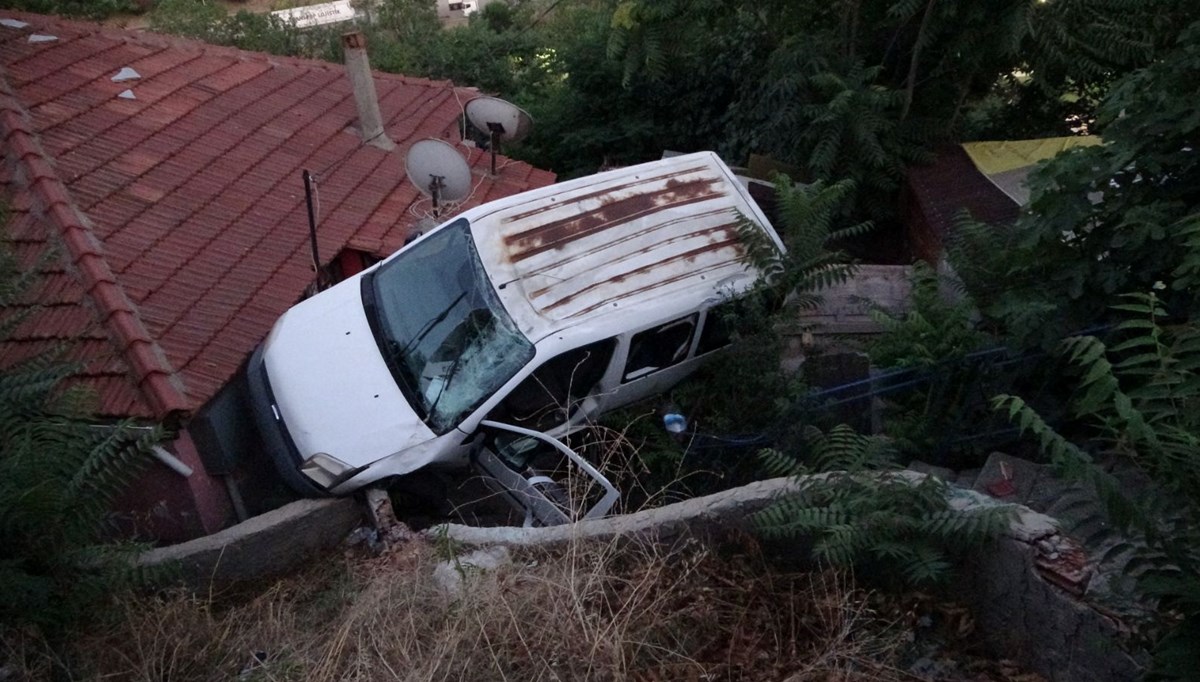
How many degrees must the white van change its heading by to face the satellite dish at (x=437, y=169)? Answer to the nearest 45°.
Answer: approximately 135° to its right

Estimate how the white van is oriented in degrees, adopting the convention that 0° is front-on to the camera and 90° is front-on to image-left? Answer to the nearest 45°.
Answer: approximately 45°

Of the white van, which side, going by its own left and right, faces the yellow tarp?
back
